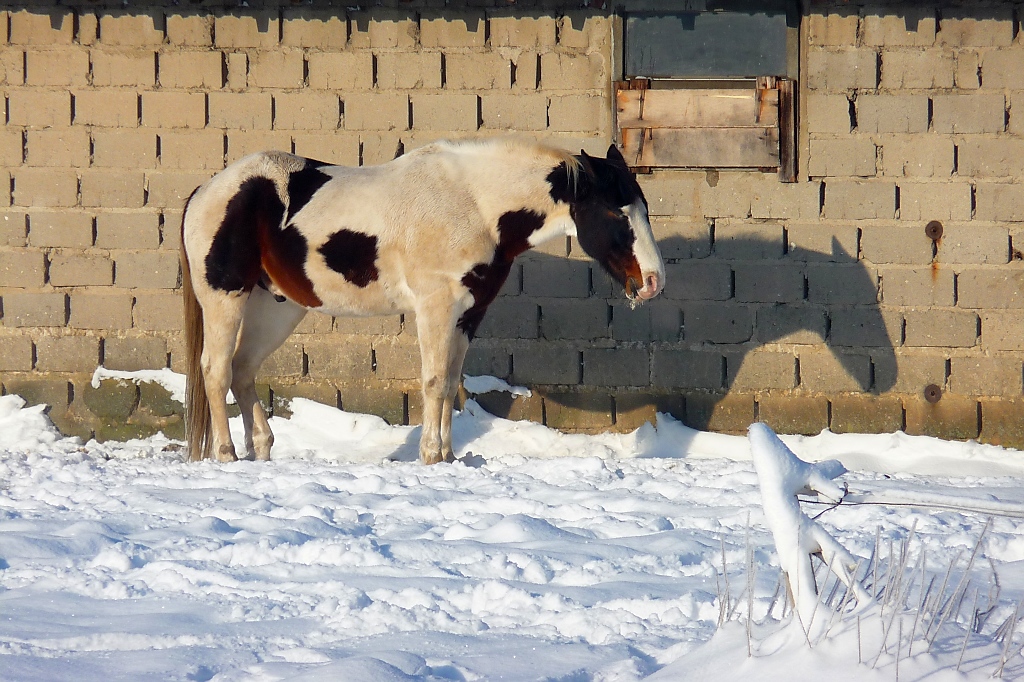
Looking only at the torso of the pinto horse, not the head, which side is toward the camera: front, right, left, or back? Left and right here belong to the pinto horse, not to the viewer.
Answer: right
